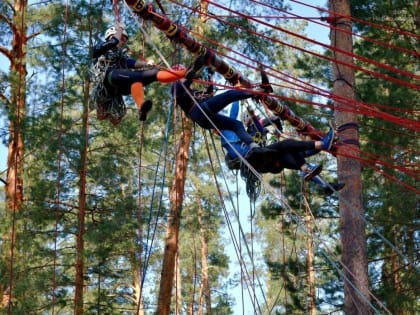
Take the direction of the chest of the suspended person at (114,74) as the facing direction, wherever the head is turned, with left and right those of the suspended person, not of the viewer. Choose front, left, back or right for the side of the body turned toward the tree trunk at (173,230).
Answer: left

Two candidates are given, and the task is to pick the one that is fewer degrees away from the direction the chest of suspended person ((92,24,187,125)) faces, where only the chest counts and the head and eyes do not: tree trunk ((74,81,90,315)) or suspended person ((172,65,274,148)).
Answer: the suspended person

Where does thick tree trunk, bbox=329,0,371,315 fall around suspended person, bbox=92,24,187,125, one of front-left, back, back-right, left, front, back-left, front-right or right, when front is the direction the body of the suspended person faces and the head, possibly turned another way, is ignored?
front-left

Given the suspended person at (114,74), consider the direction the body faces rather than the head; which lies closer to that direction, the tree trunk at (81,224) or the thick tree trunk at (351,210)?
the thick tree trunk

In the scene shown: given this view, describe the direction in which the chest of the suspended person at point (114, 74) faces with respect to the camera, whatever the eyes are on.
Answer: to the viewer's right

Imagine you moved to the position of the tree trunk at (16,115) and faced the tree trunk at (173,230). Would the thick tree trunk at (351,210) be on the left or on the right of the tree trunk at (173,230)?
right
